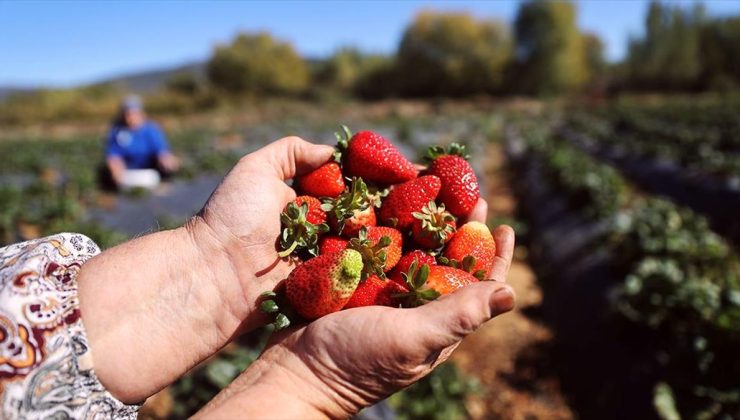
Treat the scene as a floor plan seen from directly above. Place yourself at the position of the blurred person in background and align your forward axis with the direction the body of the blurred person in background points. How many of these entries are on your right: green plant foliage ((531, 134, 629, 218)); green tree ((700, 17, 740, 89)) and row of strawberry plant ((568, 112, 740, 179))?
0

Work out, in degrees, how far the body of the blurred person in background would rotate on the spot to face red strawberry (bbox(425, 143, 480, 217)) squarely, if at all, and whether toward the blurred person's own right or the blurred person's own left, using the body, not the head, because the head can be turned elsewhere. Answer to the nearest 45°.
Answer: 0° — they already face it

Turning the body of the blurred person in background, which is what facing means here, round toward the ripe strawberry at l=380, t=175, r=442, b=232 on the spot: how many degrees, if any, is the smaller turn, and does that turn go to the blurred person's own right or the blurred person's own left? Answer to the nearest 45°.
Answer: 0° — they already face it

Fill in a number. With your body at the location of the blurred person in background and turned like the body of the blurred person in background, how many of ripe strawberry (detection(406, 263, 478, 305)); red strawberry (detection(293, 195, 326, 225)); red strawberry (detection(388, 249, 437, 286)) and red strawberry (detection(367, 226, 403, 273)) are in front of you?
4

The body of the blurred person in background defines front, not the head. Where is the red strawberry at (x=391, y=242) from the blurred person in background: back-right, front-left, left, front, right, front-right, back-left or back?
front

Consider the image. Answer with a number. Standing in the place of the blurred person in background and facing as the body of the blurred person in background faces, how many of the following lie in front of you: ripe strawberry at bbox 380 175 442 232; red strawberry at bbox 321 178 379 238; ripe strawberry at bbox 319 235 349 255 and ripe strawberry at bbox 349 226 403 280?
4

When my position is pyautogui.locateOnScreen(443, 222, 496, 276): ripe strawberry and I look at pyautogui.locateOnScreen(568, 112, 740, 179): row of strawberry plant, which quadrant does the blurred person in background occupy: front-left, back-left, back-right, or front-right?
front-left

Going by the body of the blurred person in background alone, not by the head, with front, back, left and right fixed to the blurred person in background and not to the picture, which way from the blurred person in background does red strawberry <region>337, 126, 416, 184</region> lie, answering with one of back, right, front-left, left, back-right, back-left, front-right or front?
front

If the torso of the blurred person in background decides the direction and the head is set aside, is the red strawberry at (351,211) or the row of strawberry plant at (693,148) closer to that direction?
the red strawberry

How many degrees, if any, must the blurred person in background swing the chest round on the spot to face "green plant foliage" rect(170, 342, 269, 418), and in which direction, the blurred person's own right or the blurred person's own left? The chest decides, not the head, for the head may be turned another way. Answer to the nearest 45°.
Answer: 0° — they already face it

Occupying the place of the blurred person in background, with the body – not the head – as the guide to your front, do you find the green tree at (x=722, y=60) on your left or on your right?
on your left

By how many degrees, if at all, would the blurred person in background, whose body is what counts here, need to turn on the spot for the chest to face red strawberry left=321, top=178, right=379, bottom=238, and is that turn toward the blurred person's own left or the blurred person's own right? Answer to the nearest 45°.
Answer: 0° — they already face it

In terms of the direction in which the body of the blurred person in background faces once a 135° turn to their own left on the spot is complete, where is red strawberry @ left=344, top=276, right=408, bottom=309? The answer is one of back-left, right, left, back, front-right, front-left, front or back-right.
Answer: back-right

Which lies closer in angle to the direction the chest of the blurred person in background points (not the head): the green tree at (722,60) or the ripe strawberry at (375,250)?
the ripe strawberry

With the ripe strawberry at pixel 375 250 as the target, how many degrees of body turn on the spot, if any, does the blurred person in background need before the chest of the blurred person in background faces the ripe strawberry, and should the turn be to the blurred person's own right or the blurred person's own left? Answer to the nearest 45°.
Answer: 0° — they already face it
